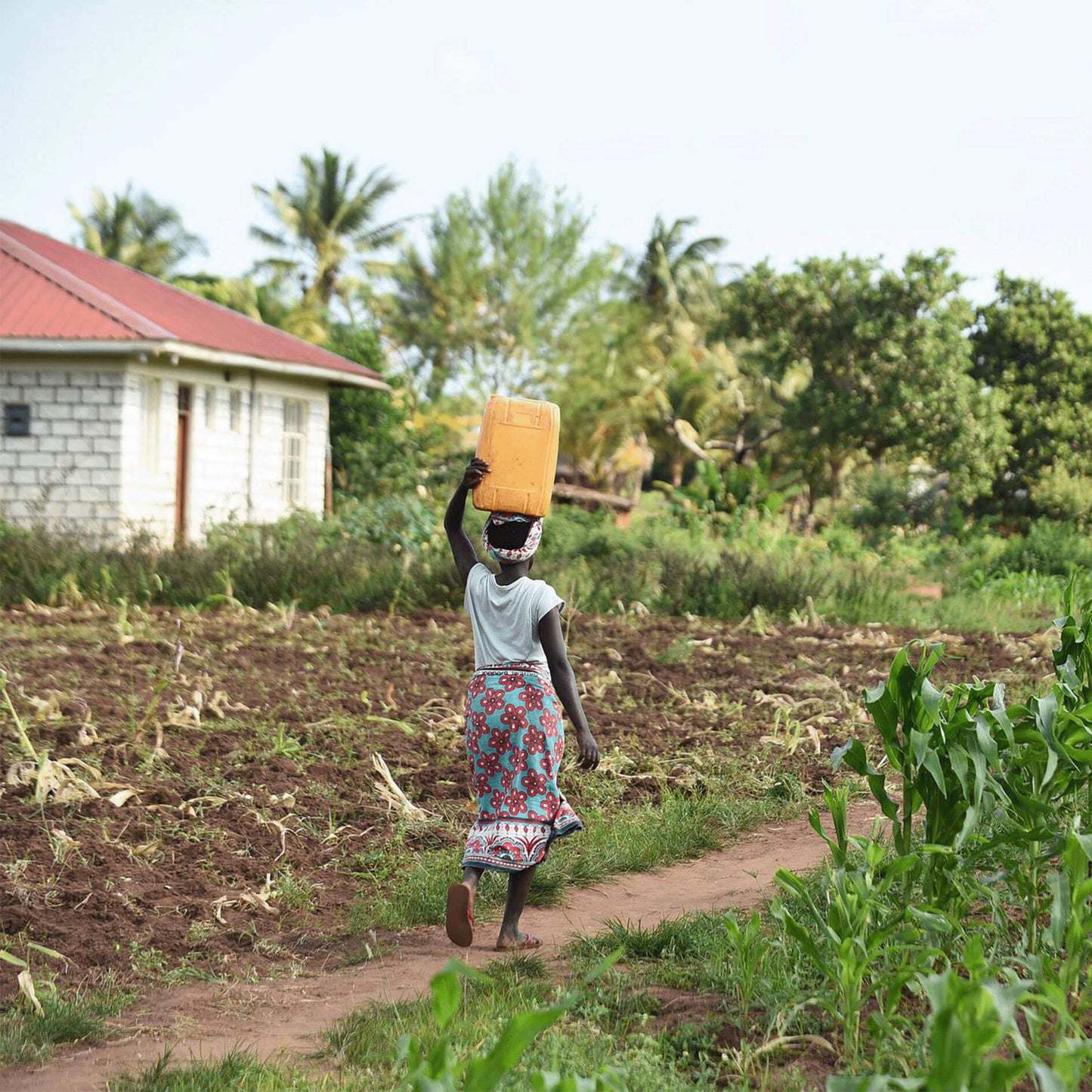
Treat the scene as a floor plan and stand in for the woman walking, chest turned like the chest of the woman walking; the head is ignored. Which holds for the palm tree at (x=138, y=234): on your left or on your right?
on your left

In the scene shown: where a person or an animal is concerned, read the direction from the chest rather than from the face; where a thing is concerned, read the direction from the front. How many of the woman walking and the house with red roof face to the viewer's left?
0

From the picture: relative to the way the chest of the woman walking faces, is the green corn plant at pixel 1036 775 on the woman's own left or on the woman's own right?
on the woman's own right

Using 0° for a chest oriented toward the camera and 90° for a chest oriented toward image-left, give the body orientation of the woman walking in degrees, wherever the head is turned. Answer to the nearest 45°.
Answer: approximately 225°

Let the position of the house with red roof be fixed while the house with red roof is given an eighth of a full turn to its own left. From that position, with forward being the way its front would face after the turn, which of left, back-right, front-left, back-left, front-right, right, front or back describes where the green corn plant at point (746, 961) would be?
right

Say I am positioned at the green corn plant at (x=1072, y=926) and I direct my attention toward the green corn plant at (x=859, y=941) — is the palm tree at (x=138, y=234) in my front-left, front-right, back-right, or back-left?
front-right

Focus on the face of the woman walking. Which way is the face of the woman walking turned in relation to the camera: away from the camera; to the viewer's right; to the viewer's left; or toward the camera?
away from the camera

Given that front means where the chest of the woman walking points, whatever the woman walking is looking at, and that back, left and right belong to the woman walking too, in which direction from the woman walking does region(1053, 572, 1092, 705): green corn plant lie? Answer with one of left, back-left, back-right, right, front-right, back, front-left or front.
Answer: front-right

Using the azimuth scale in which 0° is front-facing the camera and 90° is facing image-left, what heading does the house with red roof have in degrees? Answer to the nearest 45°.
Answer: approximately 315°

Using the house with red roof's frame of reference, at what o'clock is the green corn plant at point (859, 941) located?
The green corn plant is roughly at 1 o'clock from the house with red roof.

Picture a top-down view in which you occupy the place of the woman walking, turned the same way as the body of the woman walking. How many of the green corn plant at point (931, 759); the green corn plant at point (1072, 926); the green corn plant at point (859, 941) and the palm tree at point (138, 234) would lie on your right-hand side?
3

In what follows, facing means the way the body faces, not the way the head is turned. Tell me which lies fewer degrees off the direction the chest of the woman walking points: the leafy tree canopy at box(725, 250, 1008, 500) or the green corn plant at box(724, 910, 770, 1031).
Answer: the leafy tree canopy

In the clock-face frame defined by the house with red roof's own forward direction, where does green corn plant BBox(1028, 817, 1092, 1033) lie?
The green corn plant is roughly at 1 o'clock from the house with red roof.

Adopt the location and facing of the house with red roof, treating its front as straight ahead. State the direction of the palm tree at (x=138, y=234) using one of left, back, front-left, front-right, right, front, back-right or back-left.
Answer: back-left
